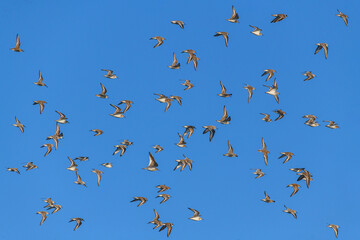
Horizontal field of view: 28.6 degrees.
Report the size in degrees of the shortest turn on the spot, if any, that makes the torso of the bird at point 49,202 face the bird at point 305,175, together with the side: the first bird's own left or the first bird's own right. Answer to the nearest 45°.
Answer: approximately 45° to the first bird's own right

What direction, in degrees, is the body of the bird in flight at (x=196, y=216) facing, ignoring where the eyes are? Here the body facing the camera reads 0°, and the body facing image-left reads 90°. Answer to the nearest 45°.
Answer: approximately 270°

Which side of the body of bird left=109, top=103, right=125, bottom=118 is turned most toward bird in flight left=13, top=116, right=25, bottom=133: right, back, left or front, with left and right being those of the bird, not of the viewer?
back
